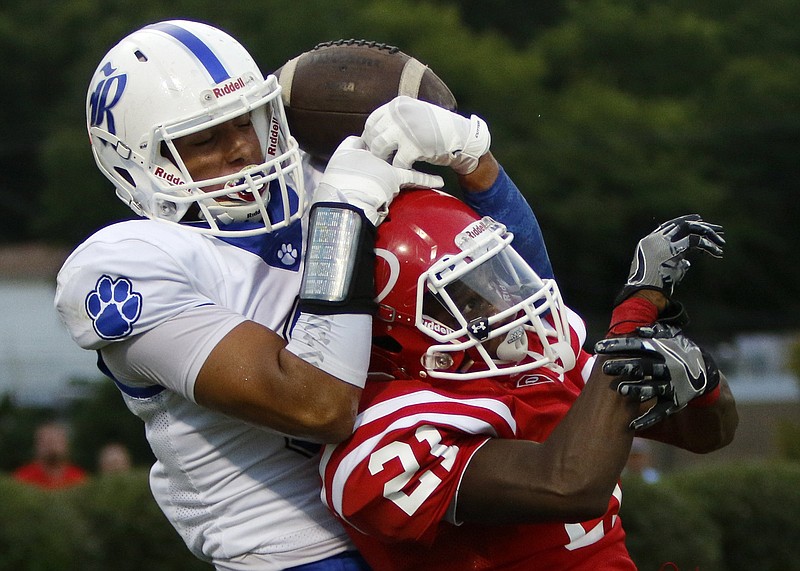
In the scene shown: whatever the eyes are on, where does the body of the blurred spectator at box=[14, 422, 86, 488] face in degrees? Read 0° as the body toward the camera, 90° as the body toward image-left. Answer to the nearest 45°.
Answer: approximately 0°
